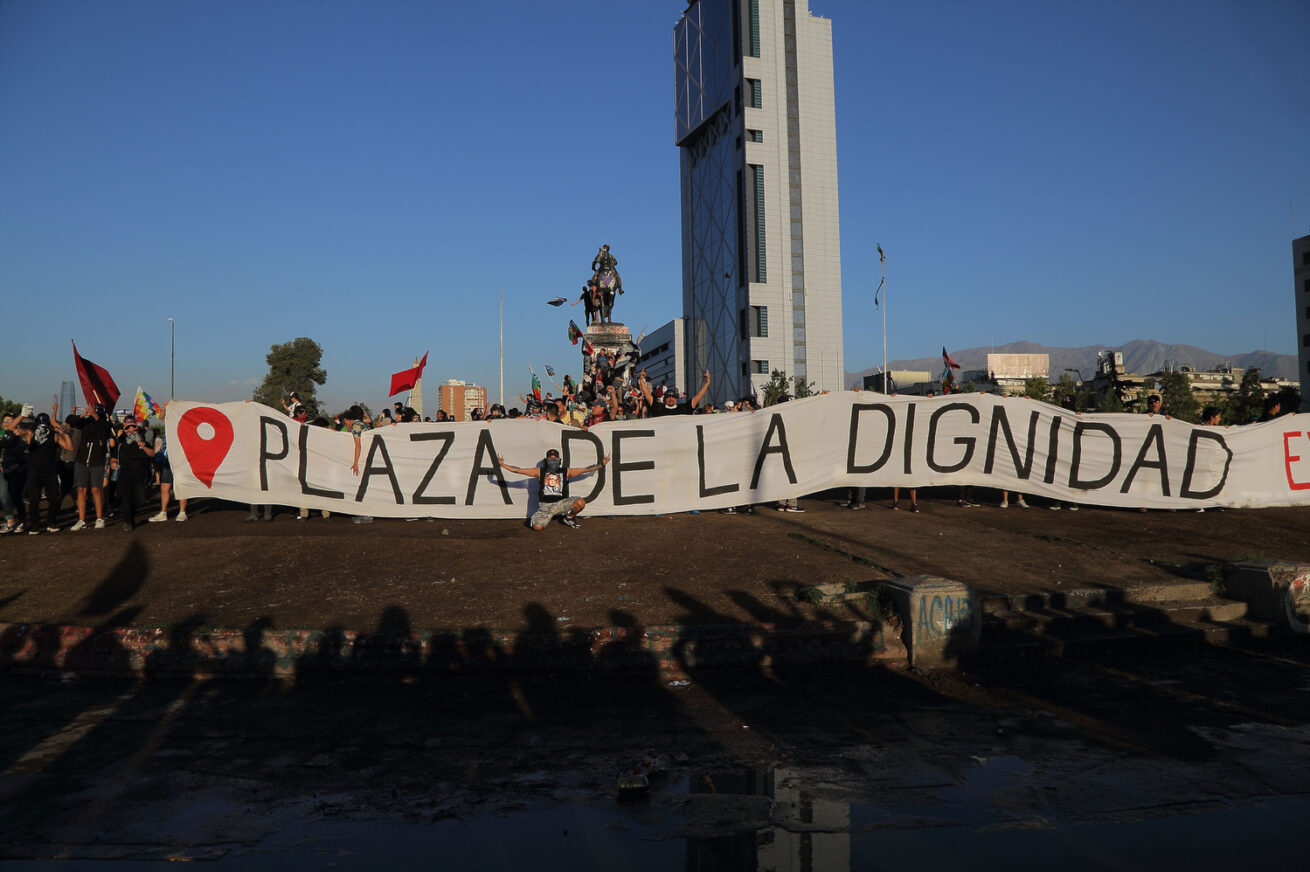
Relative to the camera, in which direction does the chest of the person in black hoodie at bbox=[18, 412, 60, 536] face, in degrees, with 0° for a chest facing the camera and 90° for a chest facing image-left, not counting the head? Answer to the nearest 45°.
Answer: approximately 0°

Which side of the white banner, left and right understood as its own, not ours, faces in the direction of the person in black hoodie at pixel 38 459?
right

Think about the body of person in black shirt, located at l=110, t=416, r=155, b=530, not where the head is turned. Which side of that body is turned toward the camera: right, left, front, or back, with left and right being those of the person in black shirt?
front

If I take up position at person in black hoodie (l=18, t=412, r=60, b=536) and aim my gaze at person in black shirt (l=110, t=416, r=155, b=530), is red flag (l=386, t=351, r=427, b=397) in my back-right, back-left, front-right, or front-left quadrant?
front-left

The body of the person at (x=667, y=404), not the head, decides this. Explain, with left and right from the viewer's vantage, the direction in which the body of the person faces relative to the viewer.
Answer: facing the viewer

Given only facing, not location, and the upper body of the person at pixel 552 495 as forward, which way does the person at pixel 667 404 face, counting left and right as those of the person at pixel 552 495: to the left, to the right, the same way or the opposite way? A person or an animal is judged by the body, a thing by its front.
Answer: the same way

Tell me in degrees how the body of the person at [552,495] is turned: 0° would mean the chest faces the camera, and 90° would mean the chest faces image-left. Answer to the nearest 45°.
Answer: approximately 0°

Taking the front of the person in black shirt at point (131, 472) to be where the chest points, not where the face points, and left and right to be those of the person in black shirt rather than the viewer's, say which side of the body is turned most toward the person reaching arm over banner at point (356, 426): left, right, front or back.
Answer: left

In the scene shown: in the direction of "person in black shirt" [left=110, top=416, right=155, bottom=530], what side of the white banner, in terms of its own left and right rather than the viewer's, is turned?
right

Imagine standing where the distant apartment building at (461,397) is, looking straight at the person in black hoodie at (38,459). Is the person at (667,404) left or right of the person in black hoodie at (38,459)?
left

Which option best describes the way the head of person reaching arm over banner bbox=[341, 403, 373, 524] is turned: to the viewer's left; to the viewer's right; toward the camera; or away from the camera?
toward the camera

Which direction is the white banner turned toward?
toward the camera

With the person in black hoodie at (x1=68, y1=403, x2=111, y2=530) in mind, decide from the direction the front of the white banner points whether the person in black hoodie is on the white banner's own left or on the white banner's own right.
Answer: on the white banner's own right

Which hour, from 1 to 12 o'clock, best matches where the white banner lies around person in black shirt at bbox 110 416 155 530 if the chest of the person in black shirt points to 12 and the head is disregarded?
The white banner is roughly at 10 o'clock from the person in black shirt.
